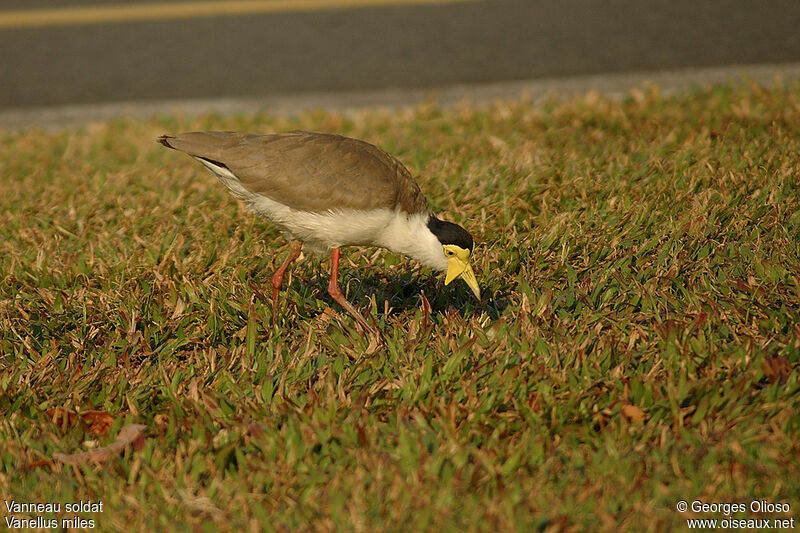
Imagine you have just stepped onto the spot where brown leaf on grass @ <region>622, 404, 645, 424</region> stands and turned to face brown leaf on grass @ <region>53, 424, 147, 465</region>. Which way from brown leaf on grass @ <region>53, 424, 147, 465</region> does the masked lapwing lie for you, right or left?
right

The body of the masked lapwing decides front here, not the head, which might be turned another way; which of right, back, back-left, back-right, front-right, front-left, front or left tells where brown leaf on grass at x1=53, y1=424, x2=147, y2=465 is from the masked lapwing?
back-right

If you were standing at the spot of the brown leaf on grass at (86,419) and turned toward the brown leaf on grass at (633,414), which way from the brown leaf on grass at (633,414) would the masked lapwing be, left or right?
left

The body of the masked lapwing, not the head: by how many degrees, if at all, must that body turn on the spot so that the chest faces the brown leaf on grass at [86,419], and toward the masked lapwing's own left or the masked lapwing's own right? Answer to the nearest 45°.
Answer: approximately 135° to the masked lapwing's own right

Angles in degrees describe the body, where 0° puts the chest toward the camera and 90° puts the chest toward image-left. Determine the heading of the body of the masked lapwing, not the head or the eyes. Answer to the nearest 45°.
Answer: approximately 270°

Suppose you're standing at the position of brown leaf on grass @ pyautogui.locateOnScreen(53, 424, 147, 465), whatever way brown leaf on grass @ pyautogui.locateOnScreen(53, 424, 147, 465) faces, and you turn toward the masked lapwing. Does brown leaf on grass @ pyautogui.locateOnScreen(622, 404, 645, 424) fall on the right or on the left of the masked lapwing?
right
